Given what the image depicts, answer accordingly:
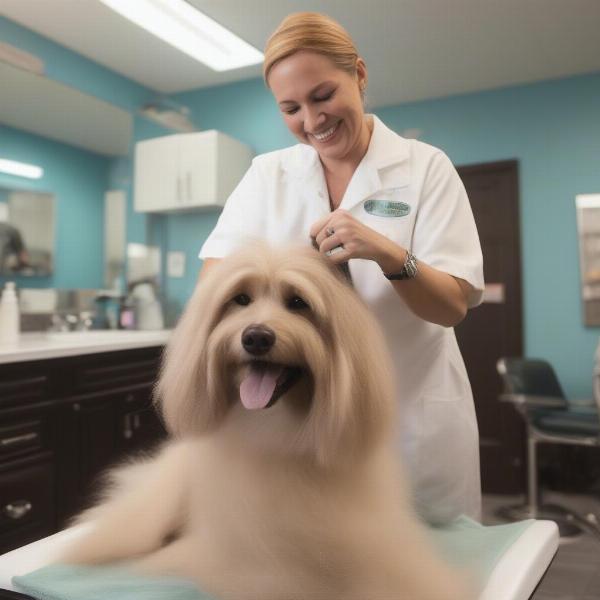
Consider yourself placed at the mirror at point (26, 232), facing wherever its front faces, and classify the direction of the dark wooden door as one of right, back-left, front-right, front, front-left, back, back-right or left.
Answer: front-left

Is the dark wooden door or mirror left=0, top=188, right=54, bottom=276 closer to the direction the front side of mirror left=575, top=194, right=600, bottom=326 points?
the mirror

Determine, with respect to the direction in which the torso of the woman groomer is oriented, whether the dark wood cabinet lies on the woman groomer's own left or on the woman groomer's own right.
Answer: on the woman groomer's own right

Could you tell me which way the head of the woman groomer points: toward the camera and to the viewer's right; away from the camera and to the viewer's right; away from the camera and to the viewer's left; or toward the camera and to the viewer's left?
toward the camera and to the viewer's left

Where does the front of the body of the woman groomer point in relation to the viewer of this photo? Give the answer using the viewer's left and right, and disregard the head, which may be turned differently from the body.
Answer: facing the viewer and to the left of the viewer

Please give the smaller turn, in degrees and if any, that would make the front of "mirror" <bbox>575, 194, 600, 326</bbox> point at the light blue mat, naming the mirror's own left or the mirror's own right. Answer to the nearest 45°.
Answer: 0° — it already faces it

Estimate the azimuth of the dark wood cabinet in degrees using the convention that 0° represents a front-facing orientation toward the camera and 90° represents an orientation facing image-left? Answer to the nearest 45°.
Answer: approximately 315°

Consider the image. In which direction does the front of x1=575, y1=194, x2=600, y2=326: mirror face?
toward the camera

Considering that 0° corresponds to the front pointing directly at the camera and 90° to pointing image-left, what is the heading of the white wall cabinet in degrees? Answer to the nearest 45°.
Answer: approximately 45°
